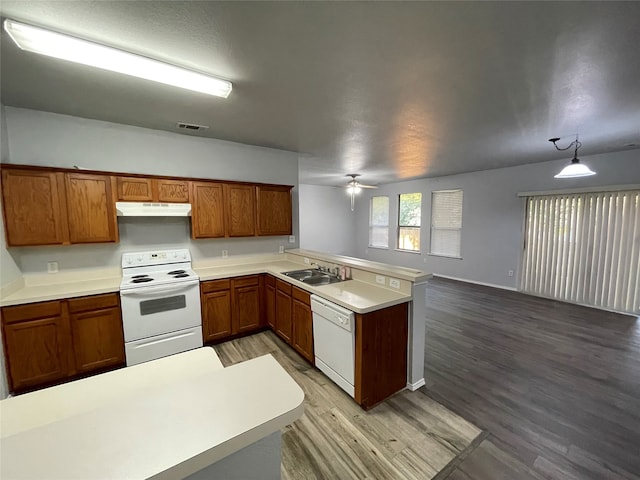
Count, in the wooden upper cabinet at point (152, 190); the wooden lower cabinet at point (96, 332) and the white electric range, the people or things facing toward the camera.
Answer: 3

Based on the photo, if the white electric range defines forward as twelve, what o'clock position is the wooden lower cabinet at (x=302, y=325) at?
The wooden lower cabinet is roughly at 10 o'clock from the white electric range.

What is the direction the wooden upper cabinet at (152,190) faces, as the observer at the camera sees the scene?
facing the viewer

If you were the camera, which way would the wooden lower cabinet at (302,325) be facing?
facing the viewer and to the left of the viewer

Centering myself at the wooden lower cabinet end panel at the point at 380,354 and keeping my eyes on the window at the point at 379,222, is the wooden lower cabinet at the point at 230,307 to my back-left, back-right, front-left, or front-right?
front-left

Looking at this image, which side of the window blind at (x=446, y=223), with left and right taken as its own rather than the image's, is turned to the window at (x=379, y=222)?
right

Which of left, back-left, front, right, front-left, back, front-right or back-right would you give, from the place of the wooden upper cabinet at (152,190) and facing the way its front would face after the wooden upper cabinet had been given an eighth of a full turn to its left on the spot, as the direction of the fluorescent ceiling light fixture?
front-right

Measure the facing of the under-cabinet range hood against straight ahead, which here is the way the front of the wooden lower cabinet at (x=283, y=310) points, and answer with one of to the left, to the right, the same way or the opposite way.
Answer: to the left

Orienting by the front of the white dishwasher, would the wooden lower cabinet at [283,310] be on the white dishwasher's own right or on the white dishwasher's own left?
on the white dishwasher's own right

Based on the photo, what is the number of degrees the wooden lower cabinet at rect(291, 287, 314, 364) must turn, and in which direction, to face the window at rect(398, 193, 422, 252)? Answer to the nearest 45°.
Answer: approximately 180°

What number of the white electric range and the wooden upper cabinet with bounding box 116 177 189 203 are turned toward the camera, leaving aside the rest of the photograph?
2

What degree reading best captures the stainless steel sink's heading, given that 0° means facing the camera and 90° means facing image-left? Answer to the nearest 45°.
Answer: approximately 45°

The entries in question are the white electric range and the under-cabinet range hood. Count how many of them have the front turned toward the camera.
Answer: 2

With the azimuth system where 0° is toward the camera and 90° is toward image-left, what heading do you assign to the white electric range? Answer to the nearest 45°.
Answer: approximately 0°
